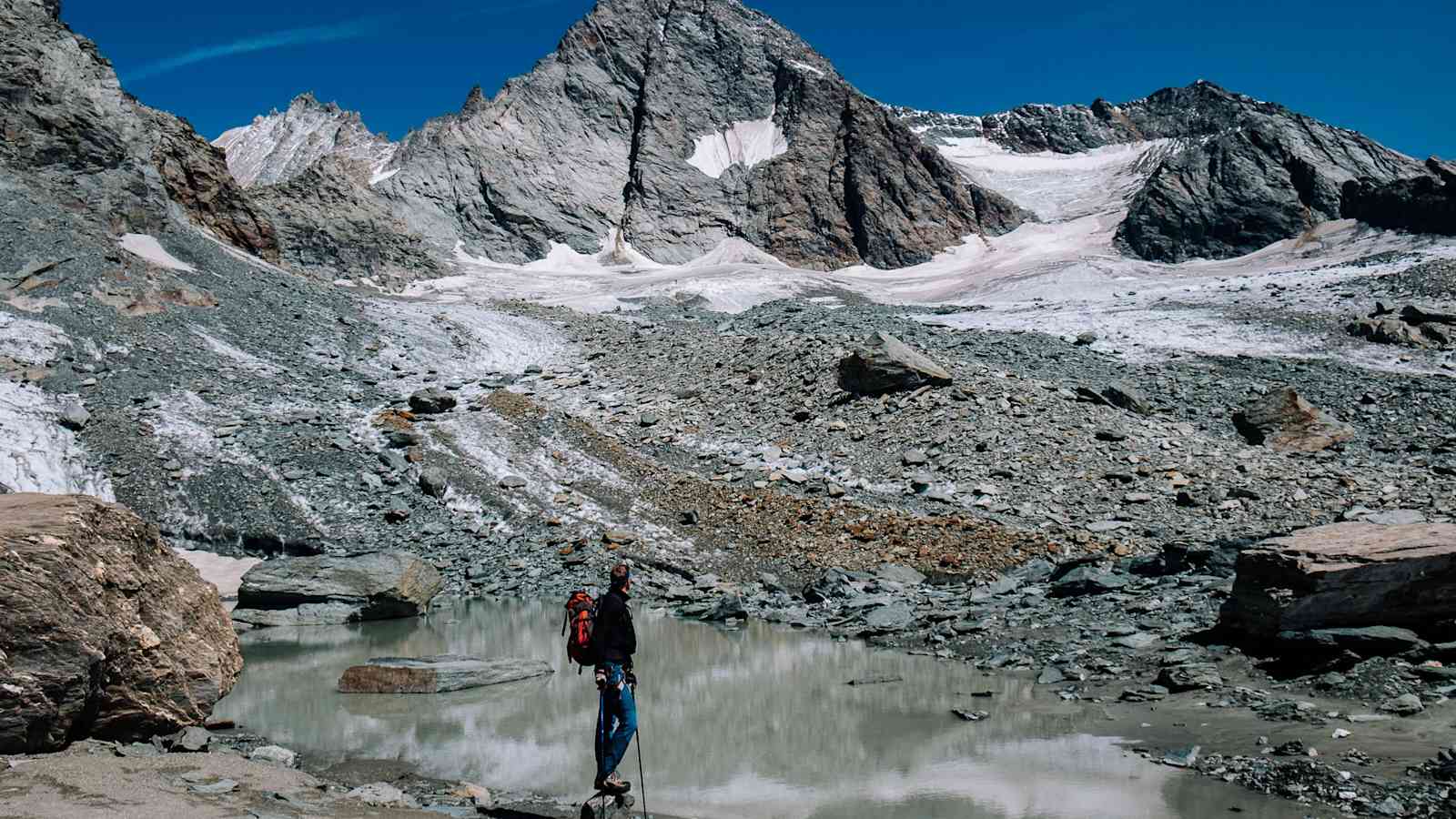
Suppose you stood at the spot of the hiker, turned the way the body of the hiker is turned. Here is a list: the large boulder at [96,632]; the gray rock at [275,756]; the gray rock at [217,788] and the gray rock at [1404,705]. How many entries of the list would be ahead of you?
1

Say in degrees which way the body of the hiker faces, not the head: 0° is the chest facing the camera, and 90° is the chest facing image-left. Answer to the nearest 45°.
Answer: approximately 270°

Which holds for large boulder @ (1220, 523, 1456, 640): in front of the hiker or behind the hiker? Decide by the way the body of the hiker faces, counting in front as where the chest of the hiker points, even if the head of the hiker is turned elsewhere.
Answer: in front

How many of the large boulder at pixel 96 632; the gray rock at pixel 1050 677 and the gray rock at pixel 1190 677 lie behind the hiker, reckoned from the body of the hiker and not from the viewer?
1

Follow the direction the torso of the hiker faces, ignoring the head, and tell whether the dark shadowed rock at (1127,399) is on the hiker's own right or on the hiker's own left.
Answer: on the hiker's own left

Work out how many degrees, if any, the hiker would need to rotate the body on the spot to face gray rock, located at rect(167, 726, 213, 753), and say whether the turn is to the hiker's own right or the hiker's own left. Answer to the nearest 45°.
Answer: approximately 180°

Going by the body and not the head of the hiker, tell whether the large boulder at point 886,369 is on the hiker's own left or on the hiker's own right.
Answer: on the hiker's own left

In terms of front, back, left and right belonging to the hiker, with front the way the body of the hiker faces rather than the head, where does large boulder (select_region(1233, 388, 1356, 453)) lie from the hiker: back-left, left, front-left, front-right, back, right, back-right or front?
front-left

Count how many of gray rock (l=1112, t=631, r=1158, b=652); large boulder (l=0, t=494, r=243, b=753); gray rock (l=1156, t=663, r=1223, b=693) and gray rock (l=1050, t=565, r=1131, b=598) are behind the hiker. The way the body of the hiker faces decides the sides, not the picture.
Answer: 1

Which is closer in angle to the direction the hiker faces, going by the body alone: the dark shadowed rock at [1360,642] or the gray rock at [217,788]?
the dark shadowed rock

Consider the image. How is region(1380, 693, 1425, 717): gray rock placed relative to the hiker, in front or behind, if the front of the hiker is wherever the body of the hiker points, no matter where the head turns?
in front

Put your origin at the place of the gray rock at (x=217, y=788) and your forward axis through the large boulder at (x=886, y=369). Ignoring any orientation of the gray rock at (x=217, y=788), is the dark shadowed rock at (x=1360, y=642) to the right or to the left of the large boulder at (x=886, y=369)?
right

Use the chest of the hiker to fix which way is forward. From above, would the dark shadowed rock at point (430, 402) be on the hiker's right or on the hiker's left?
on the hiker's left
